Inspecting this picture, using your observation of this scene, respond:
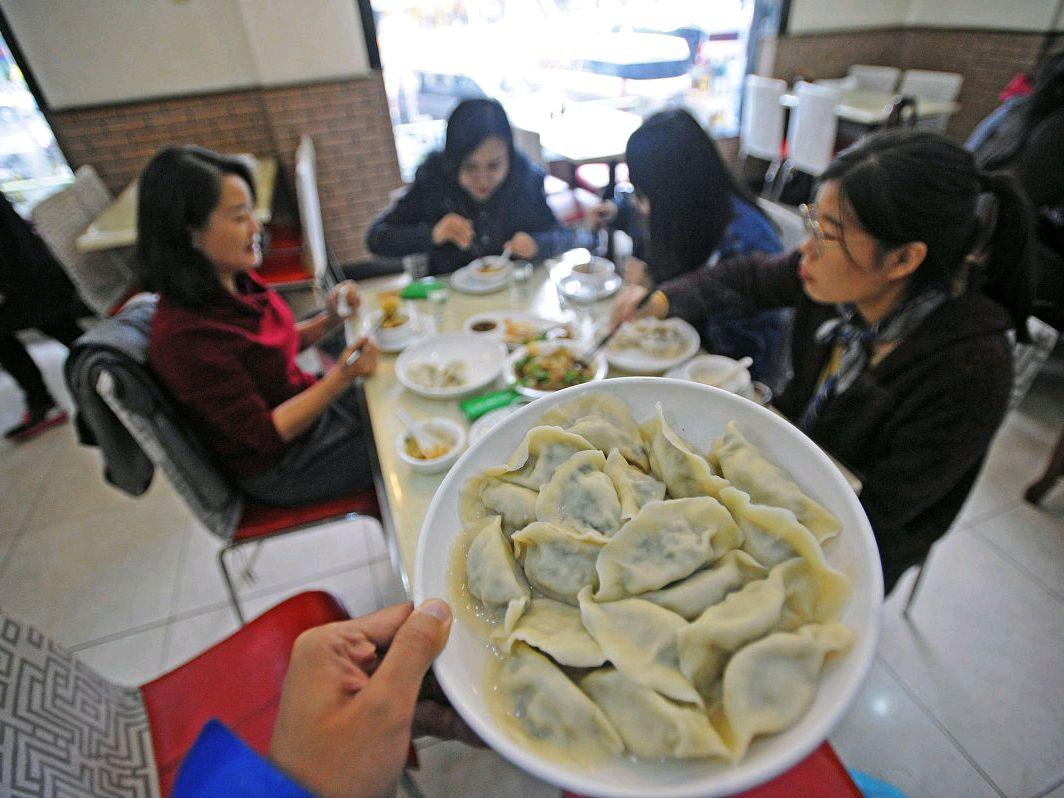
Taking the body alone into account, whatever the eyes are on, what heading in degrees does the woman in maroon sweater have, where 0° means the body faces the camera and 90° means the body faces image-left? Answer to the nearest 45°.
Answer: approximately 270°

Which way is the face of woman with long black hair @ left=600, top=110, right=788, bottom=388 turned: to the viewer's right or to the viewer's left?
to the viewer's left

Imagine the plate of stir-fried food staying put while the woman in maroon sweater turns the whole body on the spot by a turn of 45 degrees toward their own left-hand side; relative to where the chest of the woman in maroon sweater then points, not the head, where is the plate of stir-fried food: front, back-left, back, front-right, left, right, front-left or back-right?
right

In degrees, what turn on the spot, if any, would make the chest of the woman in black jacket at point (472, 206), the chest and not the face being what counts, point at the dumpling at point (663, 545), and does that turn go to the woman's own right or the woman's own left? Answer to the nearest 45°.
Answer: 0° — they already face it

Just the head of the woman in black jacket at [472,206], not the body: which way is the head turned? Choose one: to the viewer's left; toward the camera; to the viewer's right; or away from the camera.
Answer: toward the camera

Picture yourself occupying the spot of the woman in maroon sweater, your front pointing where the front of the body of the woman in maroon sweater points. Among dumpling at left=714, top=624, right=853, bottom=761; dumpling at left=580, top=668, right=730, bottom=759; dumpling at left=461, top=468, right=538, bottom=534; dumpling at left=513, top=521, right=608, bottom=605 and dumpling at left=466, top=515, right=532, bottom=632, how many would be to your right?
5

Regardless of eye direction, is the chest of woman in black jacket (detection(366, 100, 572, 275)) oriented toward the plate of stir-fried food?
yes

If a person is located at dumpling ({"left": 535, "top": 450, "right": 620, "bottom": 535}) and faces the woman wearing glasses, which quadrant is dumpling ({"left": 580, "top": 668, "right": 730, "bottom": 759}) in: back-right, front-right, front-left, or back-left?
back-right

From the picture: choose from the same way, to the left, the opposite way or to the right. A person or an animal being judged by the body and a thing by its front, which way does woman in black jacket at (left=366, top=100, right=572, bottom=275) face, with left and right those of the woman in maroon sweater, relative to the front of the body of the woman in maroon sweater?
to the right

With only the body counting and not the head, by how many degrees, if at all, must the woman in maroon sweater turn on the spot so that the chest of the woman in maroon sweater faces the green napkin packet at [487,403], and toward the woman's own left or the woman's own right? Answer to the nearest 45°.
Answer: approximately 45° to the woman's own right

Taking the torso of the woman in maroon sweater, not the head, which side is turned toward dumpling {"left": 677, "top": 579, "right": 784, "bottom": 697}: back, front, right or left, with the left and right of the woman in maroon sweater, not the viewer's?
right

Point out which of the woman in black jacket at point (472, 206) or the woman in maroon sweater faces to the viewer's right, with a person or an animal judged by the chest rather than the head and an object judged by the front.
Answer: the woman in maroon sweater

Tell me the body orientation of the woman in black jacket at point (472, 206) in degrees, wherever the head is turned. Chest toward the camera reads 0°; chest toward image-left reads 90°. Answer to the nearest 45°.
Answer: approximately 0°

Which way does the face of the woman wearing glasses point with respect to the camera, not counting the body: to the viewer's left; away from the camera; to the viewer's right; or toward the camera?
to the viewer's left

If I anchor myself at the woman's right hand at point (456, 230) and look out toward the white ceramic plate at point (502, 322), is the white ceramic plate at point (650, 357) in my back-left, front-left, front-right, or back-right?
front-left

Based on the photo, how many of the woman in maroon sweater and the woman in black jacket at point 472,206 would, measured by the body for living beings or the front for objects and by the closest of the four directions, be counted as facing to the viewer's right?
1

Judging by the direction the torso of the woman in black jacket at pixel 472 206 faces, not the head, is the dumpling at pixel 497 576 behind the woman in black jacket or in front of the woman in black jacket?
in front

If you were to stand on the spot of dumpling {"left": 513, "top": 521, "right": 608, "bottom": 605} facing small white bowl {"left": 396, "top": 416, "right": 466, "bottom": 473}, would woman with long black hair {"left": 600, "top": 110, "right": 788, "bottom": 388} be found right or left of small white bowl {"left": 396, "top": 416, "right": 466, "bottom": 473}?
right

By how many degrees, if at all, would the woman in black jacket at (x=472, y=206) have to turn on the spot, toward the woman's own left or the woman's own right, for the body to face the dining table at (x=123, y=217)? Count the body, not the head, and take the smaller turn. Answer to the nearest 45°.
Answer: approximately 135° to the woman's own right
